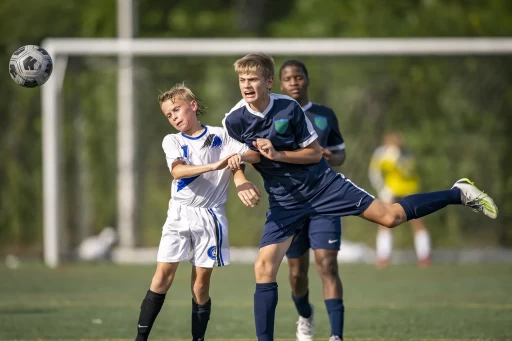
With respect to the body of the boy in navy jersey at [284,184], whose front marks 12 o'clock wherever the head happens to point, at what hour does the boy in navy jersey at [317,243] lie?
the boy in navy jersey at [317,243] is roughly at 5 o'clock from the boy in navy jersey at [284,184].

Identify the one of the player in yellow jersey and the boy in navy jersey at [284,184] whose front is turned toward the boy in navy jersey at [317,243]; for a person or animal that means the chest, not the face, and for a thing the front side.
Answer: the player in yellow jersey

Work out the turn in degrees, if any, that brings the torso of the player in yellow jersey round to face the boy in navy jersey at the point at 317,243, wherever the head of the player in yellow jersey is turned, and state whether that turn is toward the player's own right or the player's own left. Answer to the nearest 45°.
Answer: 0° — they already face them

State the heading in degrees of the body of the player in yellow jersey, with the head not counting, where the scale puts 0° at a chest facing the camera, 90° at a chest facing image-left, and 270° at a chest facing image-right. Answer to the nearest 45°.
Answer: approximately 0°

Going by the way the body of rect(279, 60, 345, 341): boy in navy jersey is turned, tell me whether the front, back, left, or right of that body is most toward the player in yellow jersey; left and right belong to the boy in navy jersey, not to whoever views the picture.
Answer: back

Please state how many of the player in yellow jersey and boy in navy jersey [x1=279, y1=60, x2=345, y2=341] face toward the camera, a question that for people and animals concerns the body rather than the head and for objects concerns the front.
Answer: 2

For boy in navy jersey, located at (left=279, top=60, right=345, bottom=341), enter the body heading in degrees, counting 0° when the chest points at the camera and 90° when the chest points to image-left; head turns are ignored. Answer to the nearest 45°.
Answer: approximately 0°
